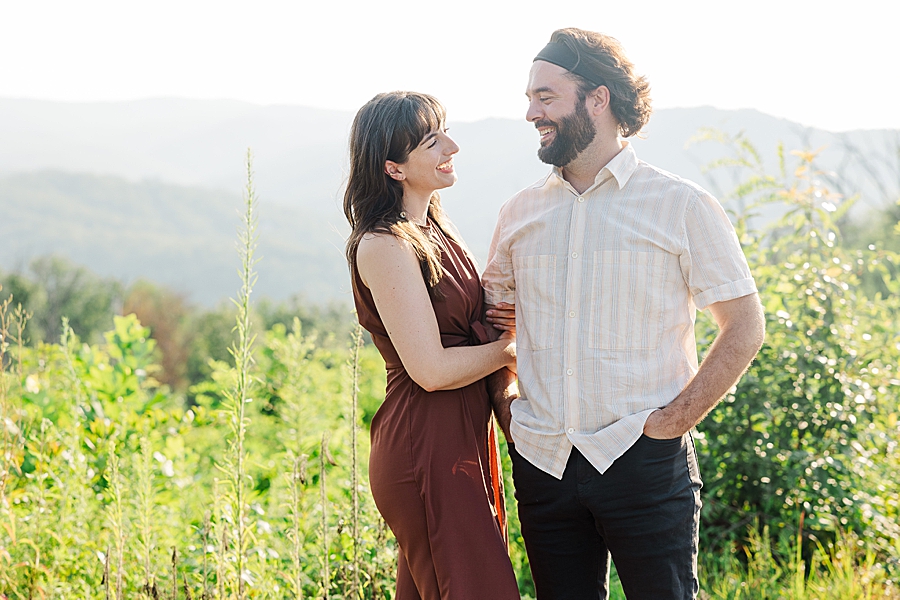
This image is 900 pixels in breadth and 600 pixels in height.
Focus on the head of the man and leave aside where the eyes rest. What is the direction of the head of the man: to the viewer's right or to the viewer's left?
to the viewer's left

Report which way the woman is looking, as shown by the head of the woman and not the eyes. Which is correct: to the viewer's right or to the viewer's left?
to the viewer's right

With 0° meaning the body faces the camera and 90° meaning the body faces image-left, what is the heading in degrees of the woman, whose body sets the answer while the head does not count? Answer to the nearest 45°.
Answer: approximately 270°
